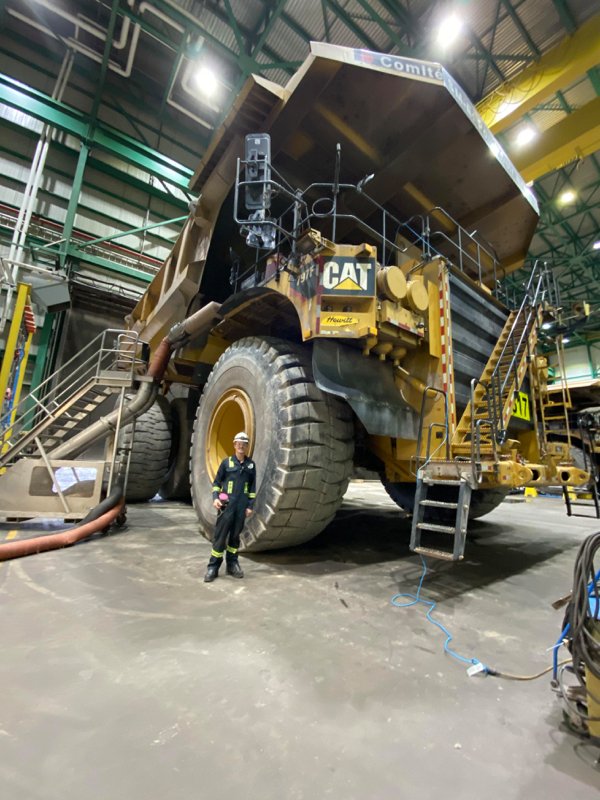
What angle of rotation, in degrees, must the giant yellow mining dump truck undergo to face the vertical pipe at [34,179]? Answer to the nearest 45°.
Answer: approximately 180°

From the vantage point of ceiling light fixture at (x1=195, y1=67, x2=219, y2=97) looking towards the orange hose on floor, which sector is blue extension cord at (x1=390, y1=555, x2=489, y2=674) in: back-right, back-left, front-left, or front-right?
front-left

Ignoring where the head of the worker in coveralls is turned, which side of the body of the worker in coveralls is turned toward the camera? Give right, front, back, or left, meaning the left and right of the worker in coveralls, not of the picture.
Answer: front

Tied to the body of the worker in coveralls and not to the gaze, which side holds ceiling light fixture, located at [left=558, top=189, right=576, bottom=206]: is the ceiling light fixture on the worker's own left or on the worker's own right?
on the worker's own left

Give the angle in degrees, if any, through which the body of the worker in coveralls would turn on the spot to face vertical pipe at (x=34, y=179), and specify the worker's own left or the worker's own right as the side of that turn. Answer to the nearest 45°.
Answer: approximately 135° to the worker's own right

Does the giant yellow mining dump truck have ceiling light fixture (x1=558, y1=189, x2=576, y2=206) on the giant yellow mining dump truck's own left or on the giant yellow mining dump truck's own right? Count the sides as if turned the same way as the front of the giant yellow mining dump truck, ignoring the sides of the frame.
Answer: on the giant yellow mining dump truck's own left

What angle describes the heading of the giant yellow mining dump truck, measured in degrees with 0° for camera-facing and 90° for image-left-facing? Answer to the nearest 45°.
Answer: approximately 315°
